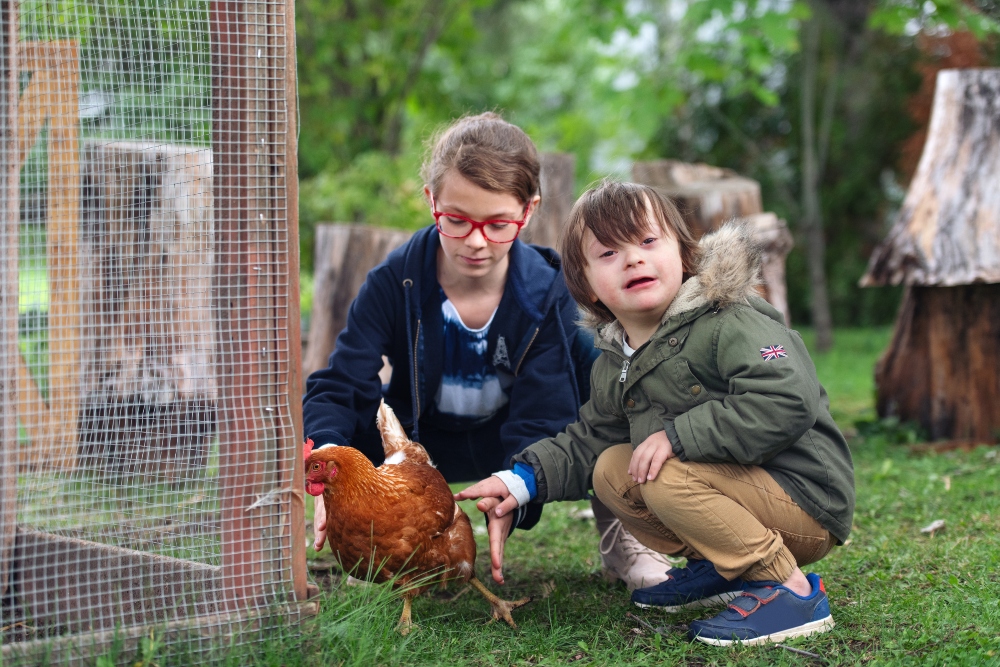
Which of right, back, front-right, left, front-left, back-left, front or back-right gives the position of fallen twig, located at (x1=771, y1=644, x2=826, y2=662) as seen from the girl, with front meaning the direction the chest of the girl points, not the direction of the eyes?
front-left

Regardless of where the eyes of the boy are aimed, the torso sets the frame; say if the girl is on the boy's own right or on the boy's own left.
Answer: on the boy's own right

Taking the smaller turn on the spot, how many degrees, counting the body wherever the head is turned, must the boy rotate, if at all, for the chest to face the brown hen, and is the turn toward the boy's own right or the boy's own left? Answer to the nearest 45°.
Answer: approximately 45° to the boy's own right

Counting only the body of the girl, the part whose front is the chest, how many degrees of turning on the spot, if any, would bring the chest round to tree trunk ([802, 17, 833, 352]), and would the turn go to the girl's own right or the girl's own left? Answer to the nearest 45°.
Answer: approximately 135° to the girl's own left

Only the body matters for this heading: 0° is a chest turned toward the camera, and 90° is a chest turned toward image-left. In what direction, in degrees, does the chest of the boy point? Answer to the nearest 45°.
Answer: approximately 45°

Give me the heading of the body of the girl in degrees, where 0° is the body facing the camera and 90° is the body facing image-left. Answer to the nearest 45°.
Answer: approximately 0°

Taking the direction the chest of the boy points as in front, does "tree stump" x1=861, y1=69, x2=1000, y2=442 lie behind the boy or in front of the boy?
behind

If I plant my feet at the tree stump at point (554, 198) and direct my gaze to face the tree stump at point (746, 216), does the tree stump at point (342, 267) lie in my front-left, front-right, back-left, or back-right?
back-right

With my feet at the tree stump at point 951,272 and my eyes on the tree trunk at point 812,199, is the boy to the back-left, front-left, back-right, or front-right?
back-left

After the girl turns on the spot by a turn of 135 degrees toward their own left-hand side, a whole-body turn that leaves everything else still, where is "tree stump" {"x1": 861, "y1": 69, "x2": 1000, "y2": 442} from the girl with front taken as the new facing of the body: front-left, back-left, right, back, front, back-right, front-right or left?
front

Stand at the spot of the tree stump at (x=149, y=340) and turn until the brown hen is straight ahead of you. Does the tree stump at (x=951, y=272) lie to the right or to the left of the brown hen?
left

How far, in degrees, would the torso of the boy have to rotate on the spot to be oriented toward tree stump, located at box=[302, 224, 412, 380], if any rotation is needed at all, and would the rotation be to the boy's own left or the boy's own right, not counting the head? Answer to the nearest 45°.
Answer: approximately 90° to the boy's own right
